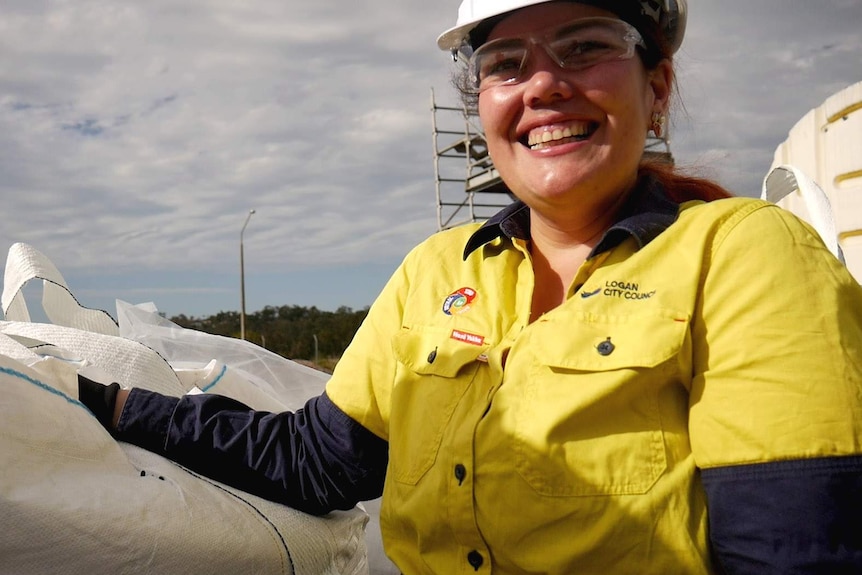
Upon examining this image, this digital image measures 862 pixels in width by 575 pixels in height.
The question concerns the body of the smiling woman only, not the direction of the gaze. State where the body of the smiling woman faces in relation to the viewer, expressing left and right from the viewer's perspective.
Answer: facing the viewer and to the left of the viewer
